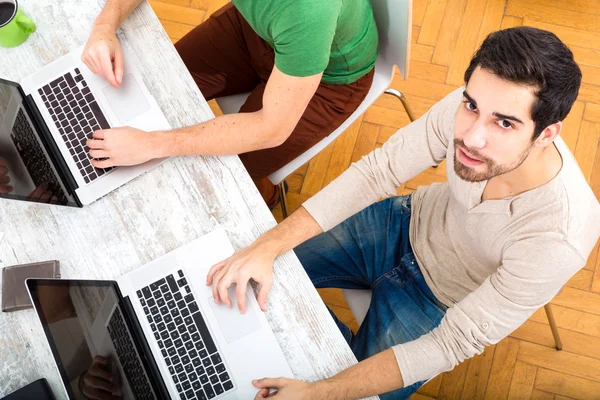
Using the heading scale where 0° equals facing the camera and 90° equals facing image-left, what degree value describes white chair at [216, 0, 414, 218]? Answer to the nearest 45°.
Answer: approximately 45°

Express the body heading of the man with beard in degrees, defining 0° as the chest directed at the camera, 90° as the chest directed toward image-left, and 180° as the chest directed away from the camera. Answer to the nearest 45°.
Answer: approximately 45°
